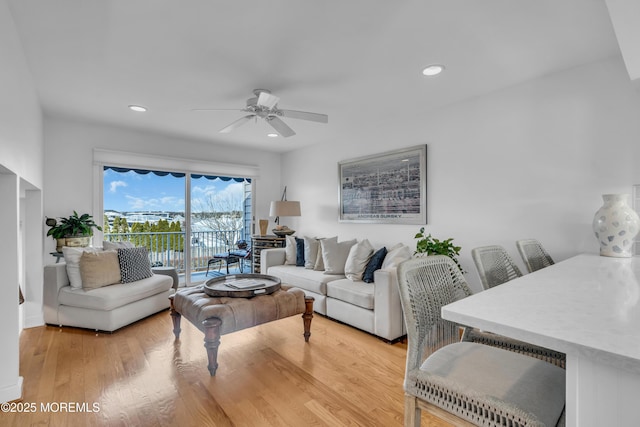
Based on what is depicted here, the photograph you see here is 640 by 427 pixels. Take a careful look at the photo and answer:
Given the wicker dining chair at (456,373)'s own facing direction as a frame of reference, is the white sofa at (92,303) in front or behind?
behind

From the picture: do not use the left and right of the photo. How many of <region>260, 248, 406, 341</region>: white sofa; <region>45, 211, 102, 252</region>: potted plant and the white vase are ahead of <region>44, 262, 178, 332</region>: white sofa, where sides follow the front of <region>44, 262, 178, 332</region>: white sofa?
2

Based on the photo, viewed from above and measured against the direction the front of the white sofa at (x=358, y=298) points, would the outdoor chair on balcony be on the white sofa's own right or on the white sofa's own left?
on the white sofa's own right

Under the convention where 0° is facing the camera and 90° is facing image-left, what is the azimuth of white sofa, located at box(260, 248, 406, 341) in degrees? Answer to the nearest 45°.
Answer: approximately 45°

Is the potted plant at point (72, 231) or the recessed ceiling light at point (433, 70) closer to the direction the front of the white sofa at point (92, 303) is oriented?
the recessed ceiling light

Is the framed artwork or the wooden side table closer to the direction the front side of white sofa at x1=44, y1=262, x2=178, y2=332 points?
the framed artwork

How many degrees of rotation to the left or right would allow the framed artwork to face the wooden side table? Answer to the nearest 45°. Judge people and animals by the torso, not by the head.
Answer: approximately 45° to its right

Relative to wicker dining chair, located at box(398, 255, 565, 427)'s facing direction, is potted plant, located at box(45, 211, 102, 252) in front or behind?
behind

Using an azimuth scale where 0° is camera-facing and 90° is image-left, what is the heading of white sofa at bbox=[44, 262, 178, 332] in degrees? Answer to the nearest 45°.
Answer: approximately 315°

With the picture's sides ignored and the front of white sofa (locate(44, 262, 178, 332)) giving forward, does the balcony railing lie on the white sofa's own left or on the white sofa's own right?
on the white sofa's own left

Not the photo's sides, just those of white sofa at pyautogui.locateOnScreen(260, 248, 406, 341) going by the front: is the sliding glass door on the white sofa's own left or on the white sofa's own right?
on the white sofa's own right
